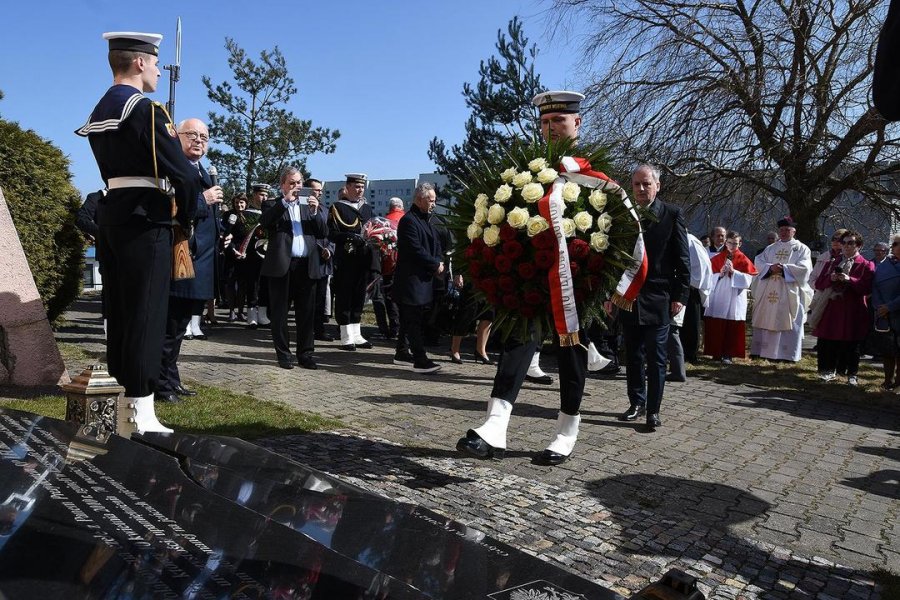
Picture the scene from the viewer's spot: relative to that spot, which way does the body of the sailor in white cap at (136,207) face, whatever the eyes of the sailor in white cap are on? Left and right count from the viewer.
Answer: facing away from the viewer and to the right of the viewer

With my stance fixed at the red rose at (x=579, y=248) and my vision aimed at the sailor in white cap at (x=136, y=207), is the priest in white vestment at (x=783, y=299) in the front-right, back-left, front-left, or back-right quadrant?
back-right

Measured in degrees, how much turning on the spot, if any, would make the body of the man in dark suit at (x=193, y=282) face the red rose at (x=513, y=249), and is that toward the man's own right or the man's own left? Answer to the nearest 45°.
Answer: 0° — they already face it

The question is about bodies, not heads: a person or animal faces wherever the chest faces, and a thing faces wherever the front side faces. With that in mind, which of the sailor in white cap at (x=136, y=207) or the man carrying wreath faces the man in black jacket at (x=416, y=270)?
the sailor in white cap

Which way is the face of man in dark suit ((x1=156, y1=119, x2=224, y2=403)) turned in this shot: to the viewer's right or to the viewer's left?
to the viewer's right

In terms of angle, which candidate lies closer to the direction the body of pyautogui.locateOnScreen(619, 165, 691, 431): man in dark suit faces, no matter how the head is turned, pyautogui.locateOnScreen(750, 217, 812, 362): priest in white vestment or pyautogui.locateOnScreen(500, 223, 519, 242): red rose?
the red rose

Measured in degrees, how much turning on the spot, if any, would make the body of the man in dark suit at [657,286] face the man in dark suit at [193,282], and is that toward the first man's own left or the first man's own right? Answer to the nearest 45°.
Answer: approximately 45° to the first man's own right

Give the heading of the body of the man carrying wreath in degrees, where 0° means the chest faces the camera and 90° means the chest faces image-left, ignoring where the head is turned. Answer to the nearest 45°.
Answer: approximately 45°

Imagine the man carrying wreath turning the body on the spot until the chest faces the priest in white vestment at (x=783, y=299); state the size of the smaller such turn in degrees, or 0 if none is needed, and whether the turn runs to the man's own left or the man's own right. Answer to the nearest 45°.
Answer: approximately 180°

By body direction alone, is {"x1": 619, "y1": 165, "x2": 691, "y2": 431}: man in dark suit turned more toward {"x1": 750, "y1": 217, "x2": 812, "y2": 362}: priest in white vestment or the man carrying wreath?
the man carrying wreath
